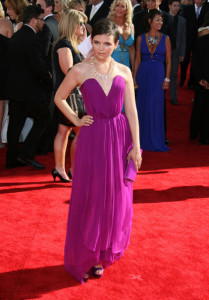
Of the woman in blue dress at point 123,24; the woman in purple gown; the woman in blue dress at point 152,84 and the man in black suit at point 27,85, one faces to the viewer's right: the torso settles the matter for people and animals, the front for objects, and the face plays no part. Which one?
the man in black suit

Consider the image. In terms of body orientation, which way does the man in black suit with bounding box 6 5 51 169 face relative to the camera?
to the viewer's right

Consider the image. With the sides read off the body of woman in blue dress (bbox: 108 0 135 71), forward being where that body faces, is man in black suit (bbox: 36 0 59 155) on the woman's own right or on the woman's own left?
on the woman's own right

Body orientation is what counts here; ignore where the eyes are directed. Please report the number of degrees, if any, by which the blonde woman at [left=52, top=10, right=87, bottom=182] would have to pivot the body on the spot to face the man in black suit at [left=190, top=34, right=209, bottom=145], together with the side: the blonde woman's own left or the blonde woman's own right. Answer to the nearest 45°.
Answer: approximately 45° to the blonde woman's own left

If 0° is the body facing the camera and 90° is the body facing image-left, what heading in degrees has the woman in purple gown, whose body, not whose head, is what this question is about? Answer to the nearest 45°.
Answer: approximately 0°

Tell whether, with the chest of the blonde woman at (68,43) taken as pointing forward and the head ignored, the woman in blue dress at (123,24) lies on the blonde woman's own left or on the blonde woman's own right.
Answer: on the blonde woman's own left

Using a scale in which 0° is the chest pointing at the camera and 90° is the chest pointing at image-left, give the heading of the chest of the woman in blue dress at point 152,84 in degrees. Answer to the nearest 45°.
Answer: approximately 0°

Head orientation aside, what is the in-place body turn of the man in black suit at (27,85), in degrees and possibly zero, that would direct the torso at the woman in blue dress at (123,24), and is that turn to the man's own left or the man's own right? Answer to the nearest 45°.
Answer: approximately 45° to the man's own left
